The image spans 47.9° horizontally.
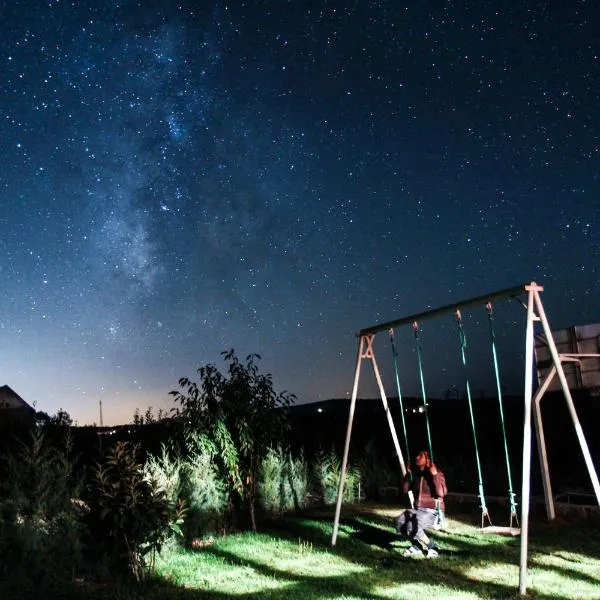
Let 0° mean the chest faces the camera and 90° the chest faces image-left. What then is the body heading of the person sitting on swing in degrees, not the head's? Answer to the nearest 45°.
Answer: approximately 45°

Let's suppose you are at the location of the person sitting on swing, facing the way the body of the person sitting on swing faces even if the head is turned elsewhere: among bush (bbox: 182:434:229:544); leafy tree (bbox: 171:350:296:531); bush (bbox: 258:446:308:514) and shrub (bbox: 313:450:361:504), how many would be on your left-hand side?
0

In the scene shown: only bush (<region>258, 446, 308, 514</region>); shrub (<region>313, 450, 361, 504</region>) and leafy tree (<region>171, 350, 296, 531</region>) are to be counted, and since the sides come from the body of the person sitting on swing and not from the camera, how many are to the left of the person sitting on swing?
0

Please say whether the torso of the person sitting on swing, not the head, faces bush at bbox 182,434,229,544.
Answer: no

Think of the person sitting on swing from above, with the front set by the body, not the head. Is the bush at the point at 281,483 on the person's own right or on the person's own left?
on the person's own right

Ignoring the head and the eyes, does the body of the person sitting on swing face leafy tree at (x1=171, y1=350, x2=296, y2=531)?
no

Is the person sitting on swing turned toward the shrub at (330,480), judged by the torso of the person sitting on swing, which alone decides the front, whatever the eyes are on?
no

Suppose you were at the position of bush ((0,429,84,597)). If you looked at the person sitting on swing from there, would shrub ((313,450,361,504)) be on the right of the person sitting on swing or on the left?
left

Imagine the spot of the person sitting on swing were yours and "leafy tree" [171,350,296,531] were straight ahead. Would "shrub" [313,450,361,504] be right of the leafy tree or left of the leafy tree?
right

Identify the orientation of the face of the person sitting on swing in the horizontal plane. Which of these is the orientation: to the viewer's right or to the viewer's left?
to the viewer's left

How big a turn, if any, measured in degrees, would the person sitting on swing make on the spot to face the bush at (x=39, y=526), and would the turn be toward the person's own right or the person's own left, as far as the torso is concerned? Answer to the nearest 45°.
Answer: approximately 45° to the person's own right
